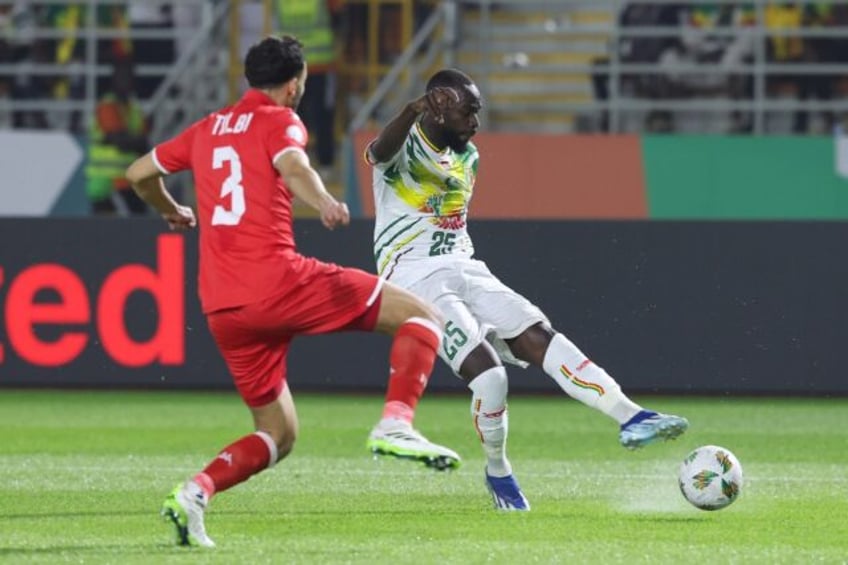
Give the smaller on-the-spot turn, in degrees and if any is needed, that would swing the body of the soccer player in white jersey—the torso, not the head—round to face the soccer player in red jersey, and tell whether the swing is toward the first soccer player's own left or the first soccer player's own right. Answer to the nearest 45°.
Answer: approximately 90° to the first soccer player's own right

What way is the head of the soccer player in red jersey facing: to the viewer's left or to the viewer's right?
to the viewer's right

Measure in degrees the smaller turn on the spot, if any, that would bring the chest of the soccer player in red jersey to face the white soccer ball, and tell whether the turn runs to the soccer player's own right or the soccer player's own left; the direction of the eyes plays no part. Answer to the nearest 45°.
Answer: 0° — they already face it

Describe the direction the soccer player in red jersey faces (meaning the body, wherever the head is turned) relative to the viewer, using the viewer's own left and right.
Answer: facing away from the viewer and to the right of the viewer

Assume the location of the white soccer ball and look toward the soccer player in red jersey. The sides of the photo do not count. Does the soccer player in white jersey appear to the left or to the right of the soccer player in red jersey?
right
